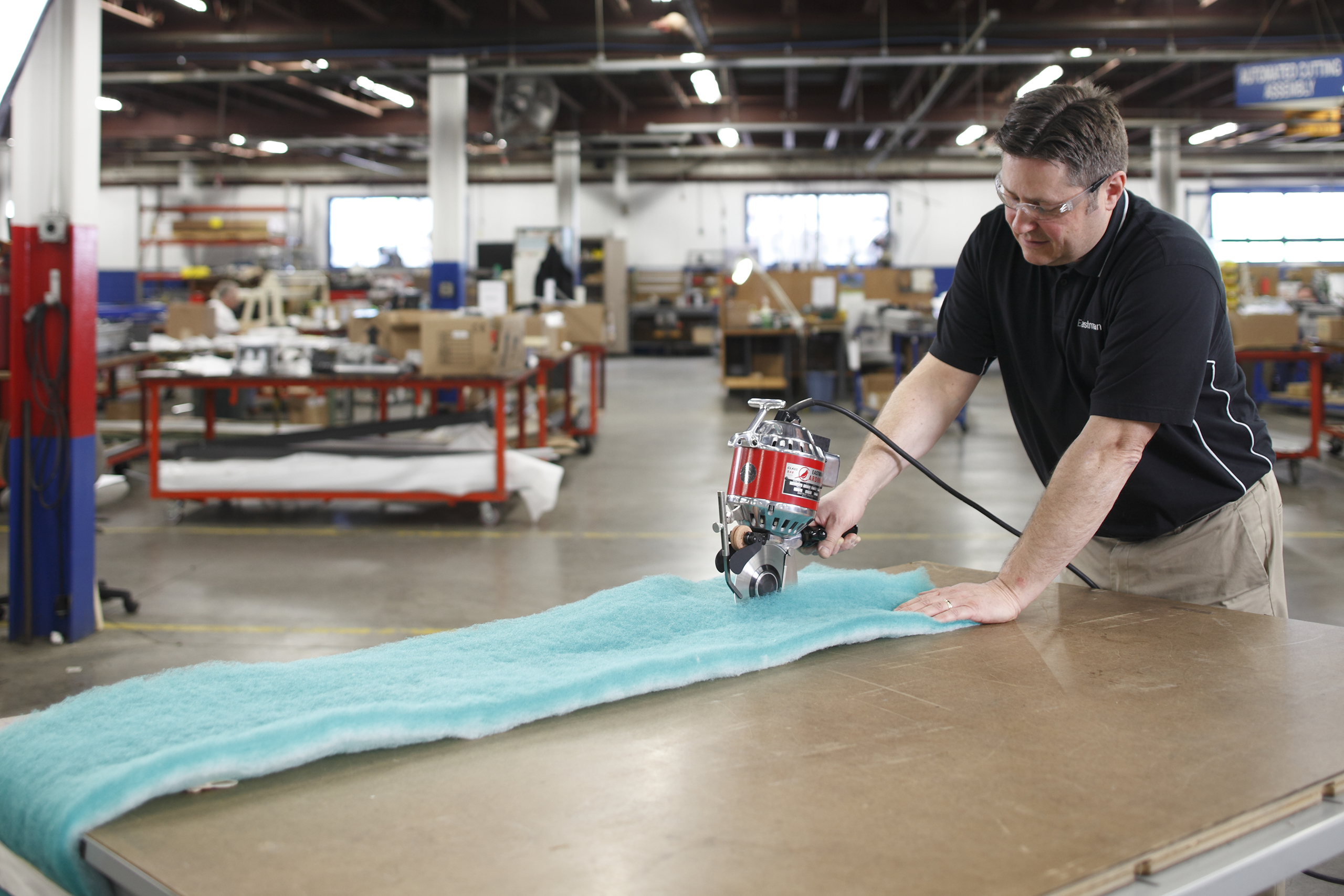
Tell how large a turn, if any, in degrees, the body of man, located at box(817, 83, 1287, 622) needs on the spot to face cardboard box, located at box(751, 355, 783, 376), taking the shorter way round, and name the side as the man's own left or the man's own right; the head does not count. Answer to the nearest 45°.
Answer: approximately 135° to the man's own right

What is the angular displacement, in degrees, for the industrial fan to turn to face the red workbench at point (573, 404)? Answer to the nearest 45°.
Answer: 0° — it already faces it

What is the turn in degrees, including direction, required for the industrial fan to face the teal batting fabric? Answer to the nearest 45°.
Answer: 0° — it already faces it

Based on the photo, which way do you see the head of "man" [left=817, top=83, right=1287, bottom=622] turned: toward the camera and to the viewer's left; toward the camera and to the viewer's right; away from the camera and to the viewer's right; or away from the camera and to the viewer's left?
toward the camera and to the viewer's left

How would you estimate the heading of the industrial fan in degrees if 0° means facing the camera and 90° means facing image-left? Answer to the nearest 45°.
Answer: approximately 0°

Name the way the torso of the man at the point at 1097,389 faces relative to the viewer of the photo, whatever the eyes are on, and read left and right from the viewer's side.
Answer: facing the viewer and to the left of the viewer

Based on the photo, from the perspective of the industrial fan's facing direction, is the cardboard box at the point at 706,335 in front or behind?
behind

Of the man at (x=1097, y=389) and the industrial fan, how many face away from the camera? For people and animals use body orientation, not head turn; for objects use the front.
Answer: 0
